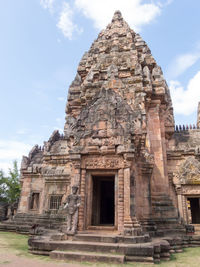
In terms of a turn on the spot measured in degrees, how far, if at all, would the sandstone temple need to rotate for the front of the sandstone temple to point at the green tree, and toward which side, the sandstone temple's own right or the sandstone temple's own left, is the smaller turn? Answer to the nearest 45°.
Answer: approximately 135° to the sandstone temple's own right

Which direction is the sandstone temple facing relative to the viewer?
toward the camera
